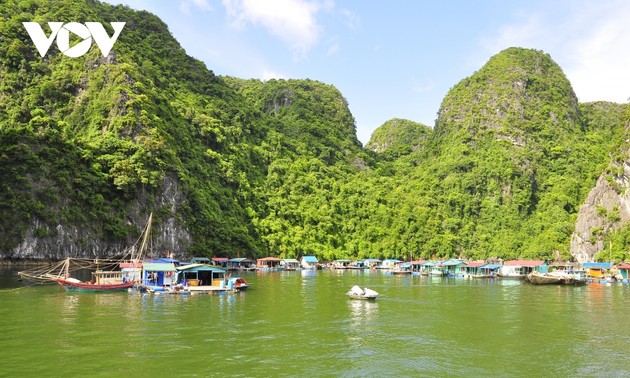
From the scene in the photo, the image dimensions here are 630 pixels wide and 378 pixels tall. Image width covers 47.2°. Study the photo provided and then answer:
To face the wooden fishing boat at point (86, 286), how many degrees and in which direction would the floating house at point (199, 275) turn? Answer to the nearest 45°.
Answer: approximately 90° to its right

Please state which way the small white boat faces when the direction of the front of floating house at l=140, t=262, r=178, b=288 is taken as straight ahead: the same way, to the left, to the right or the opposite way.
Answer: to the right

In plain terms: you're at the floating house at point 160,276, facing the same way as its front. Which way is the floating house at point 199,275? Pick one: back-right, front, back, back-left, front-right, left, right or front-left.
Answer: left

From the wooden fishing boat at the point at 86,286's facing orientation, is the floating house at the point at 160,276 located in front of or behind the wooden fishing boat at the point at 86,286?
behind

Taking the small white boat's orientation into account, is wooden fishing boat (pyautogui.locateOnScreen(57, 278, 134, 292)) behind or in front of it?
in front

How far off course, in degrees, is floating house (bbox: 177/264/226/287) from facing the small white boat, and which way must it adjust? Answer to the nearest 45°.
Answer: approximately 45° to its left

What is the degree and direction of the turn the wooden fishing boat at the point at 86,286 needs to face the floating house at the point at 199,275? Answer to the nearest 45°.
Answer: approximately 180°

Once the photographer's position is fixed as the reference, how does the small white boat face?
facing to the left of the viewer

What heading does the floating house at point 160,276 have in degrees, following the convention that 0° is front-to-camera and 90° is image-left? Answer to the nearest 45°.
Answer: approximately 0°

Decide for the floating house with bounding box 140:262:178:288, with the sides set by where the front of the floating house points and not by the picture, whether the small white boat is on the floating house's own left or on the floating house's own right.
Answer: on the floating house's own left

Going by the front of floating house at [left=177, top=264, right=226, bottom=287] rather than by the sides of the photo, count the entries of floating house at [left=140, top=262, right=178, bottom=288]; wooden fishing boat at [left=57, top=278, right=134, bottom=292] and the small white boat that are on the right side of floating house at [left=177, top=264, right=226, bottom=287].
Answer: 2
